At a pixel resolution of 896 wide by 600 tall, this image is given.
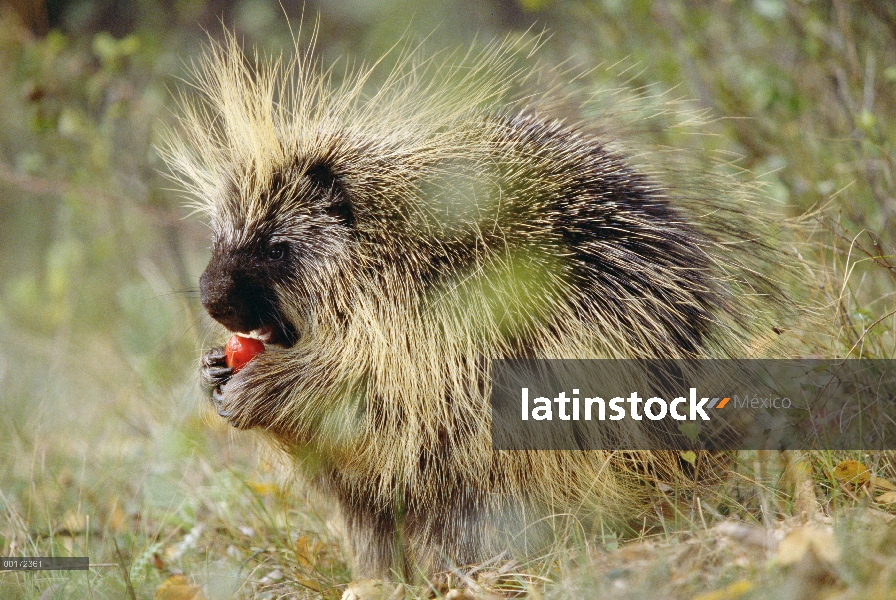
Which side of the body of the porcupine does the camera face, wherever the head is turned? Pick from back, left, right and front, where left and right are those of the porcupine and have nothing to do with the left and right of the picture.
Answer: left

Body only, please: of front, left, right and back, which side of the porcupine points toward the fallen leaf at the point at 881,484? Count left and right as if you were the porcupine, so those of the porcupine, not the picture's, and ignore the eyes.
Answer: back

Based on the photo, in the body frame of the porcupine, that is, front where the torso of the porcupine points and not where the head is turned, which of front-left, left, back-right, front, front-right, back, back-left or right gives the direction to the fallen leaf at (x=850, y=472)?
back

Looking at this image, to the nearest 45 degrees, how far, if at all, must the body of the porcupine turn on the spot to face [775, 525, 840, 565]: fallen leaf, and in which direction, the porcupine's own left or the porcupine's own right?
approximately 135° to the porcupine's own left

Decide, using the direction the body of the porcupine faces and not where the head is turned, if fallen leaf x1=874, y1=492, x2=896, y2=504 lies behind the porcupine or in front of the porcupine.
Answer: behind

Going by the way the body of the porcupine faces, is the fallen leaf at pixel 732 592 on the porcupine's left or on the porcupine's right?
on the porcupine's left

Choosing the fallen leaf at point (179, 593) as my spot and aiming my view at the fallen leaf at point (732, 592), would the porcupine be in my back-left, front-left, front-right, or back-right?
front-left

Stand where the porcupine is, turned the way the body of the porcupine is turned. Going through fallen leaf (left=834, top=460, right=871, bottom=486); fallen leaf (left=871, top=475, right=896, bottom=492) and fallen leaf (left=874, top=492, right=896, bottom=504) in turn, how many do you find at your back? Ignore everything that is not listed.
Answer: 3
